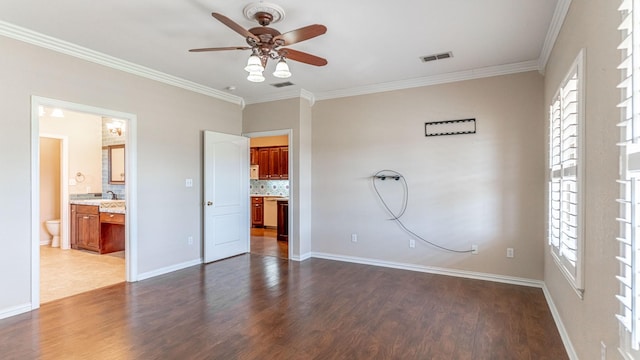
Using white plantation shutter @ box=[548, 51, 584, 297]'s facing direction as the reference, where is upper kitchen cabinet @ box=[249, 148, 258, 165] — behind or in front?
in front

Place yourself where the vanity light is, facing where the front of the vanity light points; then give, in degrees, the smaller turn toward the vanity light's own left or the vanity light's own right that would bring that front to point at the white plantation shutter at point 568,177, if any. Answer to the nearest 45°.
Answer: approximately 90° to the vanity light's own left

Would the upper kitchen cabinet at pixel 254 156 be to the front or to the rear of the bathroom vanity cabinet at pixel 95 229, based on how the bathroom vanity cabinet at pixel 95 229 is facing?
to the rear

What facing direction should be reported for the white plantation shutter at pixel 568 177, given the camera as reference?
facing to the left of the viewer

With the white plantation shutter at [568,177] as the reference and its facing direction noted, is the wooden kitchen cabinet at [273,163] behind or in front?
in front

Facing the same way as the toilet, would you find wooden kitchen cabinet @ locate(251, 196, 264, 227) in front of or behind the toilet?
behind

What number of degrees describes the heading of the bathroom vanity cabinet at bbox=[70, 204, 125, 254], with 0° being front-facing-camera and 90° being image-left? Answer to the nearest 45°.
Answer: approximately 45°

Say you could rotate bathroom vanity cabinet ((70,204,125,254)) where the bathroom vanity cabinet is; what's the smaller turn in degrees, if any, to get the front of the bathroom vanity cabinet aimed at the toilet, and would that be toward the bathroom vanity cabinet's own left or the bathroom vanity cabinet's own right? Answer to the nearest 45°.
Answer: approximately 90° to the bathroom vanity cabinet's own right
